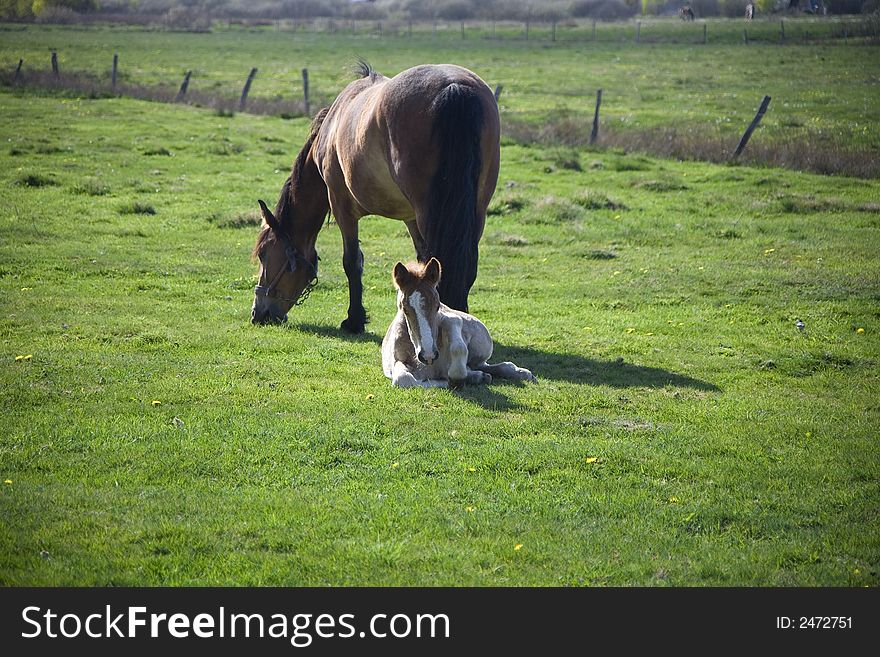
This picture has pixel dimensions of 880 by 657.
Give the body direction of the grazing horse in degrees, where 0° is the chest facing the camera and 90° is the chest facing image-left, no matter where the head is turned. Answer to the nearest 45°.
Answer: approximately 135°

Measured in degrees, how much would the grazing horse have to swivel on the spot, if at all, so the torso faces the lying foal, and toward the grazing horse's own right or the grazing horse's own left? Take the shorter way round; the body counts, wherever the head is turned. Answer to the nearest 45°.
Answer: approximately 135° to the grazing horse's own left
